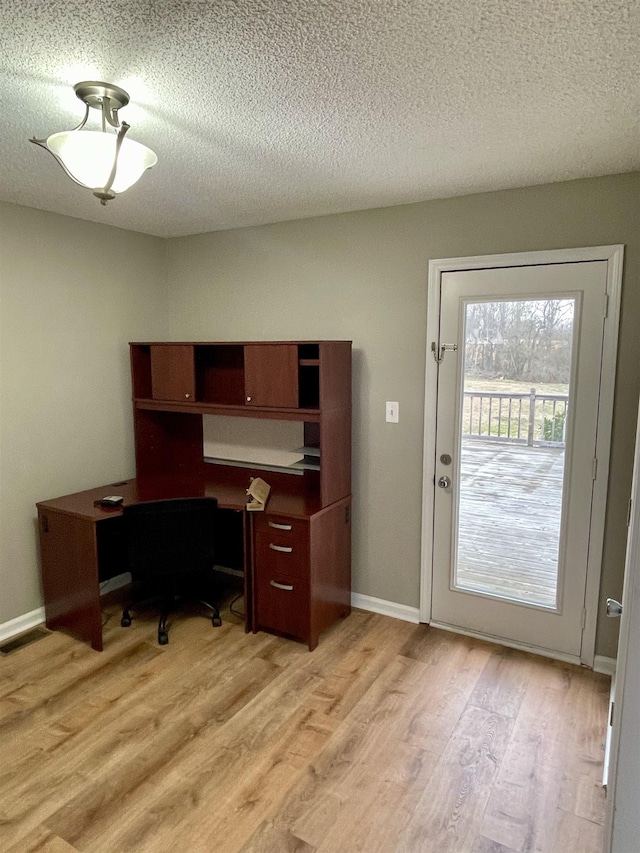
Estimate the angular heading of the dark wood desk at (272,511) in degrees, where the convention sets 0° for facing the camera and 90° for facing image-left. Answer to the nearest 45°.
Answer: approximately 45°

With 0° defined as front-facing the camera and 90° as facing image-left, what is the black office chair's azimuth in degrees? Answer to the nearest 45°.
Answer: approximately 180°

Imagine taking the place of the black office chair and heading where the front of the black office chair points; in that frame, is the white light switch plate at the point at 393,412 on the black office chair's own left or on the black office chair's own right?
on the black office chair's own right

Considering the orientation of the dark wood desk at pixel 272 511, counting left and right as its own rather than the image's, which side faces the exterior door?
left

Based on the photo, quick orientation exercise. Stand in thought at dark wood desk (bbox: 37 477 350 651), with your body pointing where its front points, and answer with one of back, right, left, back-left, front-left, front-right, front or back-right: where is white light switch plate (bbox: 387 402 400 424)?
back-left
